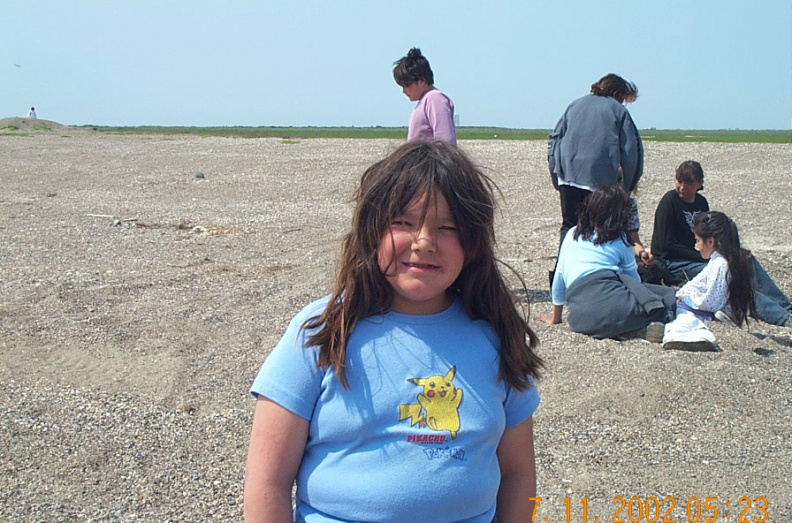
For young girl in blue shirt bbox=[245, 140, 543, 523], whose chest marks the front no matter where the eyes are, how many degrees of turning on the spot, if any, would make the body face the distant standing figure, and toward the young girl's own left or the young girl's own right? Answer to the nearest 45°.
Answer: approximately 180°

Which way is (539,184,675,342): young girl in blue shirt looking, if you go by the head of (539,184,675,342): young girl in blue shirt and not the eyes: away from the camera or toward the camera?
away from the camera

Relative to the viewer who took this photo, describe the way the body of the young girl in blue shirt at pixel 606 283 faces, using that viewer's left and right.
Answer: facing away from the viewer and to the right of the viewer

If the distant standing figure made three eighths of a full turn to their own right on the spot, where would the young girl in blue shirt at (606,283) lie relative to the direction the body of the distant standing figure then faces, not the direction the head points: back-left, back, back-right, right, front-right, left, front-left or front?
front-right

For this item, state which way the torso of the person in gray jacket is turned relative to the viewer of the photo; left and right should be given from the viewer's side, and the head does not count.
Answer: facing away from the viewer and to the right of the viewer

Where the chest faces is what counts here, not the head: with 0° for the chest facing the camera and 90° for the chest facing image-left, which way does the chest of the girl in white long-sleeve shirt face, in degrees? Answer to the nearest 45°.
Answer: approximately 90°

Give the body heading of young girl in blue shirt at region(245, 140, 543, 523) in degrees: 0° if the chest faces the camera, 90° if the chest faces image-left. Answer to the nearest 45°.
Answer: approximately 0°
